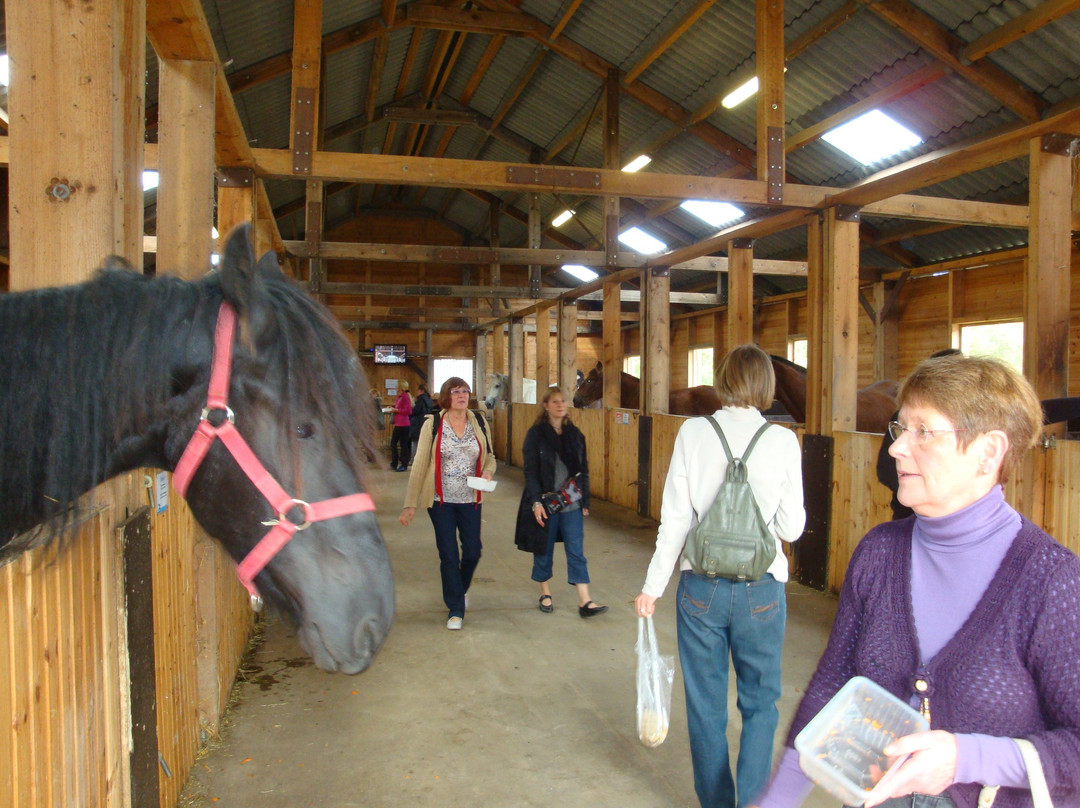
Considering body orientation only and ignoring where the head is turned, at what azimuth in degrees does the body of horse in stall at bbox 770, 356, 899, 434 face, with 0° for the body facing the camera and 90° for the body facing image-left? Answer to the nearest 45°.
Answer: approximately 90°

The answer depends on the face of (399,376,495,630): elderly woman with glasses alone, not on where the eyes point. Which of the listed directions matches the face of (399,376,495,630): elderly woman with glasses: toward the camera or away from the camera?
toward the camera

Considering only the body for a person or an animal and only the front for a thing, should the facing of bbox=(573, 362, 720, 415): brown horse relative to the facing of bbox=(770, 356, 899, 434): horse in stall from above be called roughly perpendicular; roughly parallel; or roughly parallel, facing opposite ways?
roughly parallel

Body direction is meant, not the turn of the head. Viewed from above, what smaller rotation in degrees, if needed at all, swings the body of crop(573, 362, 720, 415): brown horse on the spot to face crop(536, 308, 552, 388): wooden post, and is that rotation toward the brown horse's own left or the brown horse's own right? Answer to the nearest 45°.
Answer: approximately 45° to the brown horse's own right

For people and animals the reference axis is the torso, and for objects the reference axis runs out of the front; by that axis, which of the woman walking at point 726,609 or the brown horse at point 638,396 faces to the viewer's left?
the brown horse

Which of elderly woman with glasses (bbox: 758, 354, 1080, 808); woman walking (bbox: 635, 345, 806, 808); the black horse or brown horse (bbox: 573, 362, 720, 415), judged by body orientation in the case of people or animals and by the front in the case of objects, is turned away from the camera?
the woman walking

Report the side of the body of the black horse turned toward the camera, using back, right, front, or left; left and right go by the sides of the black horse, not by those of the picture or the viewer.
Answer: right

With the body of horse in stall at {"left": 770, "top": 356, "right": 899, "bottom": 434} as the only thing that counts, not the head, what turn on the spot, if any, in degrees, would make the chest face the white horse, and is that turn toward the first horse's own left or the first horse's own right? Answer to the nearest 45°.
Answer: approximately 45° to the first horse's own right

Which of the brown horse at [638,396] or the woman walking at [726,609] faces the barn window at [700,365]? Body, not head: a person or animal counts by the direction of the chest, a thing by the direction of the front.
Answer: the woman walking

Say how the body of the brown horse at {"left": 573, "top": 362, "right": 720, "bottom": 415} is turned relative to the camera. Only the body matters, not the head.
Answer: to the viewer's left

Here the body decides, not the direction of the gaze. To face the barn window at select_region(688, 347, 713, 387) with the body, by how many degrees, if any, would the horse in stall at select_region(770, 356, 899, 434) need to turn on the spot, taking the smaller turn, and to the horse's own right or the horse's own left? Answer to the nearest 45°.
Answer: approximately 90° to the horse's own right

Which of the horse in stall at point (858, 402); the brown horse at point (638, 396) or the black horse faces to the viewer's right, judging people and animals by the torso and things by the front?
the black horse

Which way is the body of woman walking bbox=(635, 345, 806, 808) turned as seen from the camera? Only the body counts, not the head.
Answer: away from the camera

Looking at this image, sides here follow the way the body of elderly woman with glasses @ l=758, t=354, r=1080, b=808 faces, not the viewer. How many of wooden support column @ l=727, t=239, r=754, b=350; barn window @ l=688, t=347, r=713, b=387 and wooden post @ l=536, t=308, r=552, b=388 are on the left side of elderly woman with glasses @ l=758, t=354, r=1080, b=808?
0

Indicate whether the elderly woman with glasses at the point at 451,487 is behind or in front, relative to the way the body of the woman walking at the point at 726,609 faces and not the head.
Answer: in front

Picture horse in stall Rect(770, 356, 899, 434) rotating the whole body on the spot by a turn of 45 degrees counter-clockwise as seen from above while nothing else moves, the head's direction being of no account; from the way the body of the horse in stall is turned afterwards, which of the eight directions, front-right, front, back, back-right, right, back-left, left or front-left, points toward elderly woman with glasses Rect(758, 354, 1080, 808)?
front-left

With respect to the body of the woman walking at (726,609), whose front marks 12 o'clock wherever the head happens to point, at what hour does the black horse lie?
The black horse is roughly at 7 o'clock from the woman walking.

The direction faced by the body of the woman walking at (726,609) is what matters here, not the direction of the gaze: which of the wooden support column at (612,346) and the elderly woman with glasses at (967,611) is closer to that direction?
the wooden support column

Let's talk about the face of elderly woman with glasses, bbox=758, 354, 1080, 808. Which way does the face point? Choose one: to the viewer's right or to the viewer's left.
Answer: to the viewer's left
